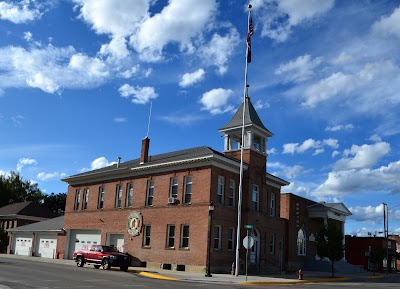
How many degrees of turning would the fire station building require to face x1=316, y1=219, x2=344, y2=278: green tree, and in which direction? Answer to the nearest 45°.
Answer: approximately 45° to its left

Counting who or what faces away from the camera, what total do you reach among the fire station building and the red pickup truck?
0
